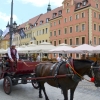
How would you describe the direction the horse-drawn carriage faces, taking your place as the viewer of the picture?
facing the viewer and to the right of the viewer
